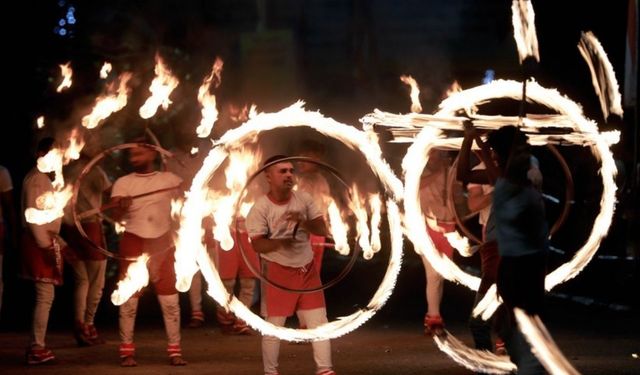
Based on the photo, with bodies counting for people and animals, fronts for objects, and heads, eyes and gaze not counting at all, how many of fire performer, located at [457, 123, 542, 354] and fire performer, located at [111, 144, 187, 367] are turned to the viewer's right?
0

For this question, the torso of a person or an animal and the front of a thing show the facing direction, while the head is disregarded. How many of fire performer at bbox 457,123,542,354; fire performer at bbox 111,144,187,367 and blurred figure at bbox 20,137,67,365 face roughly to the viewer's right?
1

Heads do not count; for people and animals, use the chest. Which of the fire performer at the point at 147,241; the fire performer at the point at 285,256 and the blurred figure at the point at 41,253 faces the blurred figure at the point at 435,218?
the blurred figure at the point at 41,253

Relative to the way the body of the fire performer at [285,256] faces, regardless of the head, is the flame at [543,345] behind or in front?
in front

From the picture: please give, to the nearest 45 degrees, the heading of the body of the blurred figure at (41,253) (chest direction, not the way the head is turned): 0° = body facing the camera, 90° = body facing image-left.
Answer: approximately 270°

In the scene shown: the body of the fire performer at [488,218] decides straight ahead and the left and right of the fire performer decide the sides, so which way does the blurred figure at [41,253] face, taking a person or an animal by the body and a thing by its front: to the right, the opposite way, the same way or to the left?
the opposite way

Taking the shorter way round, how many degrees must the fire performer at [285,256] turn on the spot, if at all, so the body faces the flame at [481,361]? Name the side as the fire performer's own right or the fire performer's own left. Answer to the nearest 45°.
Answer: approximately 45° to the fire performer's own left

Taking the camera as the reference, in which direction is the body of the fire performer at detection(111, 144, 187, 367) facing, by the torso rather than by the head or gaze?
toward the camera

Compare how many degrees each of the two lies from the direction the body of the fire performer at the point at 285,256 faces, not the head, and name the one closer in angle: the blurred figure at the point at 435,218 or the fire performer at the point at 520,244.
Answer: the fire performer

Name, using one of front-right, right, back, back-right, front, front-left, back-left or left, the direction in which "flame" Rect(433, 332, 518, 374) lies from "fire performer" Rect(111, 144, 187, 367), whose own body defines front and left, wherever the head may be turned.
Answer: front-left

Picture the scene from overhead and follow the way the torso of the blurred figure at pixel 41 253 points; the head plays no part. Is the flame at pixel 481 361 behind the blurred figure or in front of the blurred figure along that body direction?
in front
